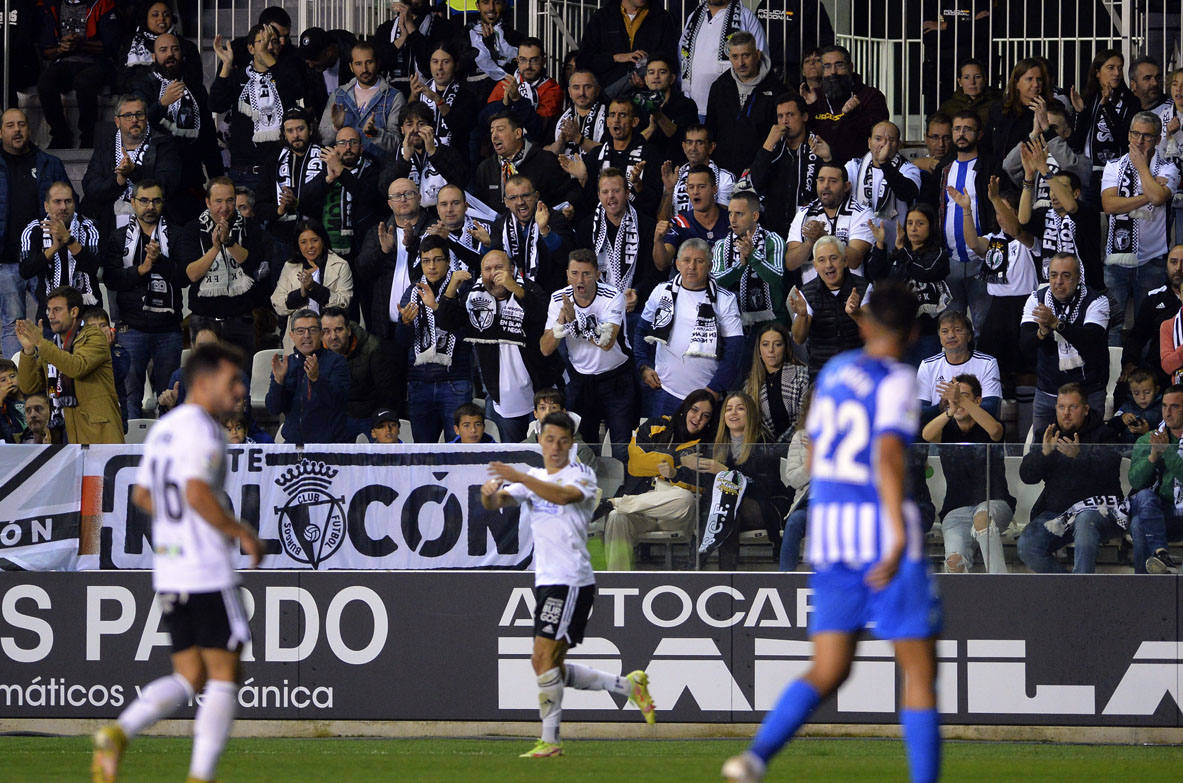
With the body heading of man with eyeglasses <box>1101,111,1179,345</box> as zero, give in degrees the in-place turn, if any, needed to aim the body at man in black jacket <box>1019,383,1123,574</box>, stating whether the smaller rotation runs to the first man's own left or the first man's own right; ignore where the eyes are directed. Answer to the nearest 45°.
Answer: approximately 45° to the first man's own left

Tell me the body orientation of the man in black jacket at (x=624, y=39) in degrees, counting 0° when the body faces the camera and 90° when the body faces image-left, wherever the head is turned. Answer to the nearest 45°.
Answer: approximately 0°

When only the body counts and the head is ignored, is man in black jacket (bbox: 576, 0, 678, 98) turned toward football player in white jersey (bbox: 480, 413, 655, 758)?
yes

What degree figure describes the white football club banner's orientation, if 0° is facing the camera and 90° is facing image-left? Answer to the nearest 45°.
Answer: approximately 0°

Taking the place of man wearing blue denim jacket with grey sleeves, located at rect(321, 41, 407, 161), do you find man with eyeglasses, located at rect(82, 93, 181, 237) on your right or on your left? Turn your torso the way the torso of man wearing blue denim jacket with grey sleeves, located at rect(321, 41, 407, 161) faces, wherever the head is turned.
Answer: on your right

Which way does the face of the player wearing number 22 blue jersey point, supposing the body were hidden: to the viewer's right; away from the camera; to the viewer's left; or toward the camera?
away from the camera
